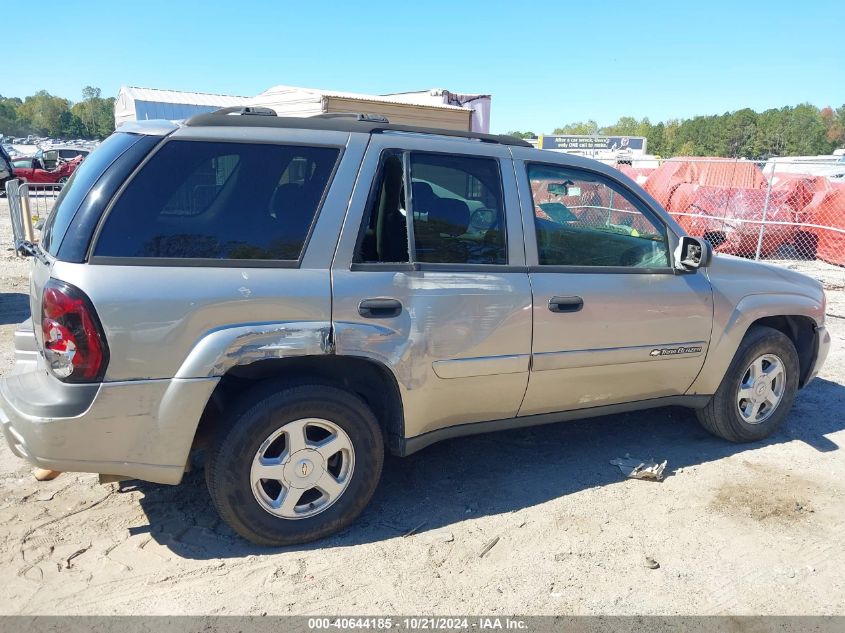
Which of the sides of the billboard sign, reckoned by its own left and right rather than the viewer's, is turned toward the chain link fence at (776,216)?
front

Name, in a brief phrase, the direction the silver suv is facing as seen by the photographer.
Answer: facing away from the viewer and to the right of the viewer

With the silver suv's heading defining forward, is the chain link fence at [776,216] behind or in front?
in front

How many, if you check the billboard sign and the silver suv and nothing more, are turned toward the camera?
1

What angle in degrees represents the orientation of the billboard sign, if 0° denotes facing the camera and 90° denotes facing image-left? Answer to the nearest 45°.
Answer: approximately 0°

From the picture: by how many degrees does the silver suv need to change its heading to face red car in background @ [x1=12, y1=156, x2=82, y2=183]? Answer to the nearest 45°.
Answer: approximately 90° to its left

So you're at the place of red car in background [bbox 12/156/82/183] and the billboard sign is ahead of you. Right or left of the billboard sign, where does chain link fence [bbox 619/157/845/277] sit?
right

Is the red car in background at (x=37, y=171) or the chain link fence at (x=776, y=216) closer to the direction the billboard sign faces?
the chain link fence

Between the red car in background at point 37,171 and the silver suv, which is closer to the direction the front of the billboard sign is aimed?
the silver suv

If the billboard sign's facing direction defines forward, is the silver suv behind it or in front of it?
in front

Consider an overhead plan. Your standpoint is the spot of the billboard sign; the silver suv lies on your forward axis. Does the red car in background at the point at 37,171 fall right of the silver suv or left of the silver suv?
right

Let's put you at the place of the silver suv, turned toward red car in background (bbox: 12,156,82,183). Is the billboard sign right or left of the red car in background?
right

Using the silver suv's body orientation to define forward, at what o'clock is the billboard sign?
The billboard sign is roughly at 11 o'clock from the silver suv.
